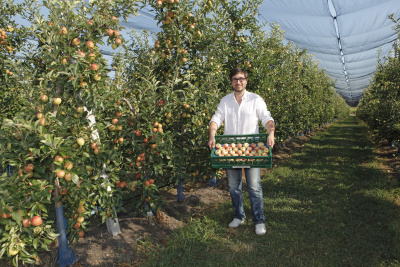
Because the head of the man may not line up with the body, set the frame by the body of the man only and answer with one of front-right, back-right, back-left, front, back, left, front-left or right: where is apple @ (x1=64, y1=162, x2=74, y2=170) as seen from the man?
front-right

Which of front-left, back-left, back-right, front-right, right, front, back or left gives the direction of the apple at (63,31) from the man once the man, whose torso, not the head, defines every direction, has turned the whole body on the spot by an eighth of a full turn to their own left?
right

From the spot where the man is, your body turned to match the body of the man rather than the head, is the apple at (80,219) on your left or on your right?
on your right

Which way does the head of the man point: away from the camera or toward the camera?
toward the camera

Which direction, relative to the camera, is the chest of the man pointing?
toward the camera

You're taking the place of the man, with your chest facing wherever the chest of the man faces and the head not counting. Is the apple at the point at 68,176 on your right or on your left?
on your right

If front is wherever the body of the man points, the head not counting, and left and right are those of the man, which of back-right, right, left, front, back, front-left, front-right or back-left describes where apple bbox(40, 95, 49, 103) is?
front-right

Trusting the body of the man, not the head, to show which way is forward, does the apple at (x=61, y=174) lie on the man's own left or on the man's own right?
on the man's own right
